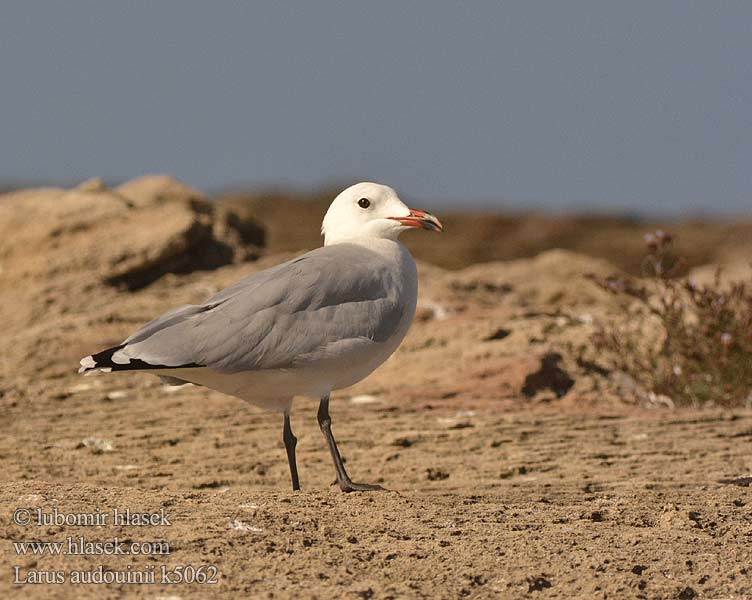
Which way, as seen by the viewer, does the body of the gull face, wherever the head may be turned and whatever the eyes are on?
to the viewer's right

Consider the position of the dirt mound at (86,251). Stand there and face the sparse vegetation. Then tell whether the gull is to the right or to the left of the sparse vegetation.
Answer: right

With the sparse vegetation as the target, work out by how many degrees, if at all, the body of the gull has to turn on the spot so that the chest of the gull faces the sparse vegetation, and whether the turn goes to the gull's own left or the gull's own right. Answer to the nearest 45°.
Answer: approximately 45° to the gull's own left

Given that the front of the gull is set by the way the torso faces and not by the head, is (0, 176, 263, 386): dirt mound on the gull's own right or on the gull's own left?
on the gull's own left

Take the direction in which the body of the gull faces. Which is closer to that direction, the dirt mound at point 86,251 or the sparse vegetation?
the sparse vegetation
